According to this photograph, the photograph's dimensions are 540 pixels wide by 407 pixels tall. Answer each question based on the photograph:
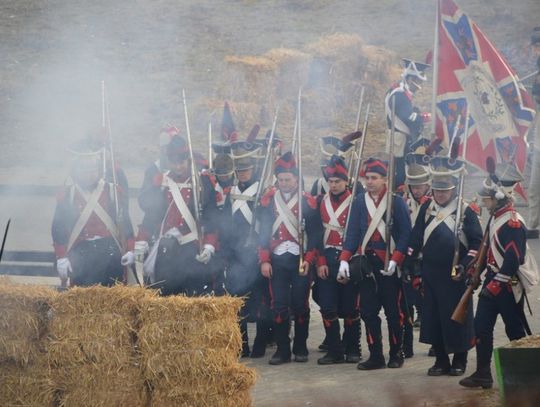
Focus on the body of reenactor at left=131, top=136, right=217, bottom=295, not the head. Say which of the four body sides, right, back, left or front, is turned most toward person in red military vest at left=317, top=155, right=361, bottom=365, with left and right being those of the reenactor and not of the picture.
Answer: left

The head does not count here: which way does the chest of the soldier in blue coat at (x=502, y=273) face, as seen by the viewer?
to the viewer's left

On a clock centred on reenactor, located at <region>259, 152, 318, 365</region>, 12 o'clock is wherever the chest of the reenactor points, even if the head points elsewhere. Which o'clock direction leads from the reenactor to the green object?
The green object is roughly at 11 o'clock from the reenactor.

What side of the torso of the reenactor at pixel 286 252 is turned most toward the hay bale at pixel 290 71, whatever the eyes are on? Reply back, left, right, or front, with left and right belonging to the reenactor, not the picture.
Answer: back

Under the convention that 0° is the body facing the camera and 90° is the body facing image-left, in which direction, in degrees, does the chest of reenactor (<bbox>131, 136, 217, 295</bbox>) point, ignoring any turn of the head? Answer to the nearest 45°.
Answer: approximately 0°

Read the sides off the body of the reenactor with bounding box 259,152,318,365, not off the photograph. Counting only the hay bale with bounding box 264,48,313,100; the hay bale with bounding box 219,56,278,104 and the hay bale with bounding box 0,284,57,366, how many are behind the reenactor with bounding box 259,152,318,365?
2

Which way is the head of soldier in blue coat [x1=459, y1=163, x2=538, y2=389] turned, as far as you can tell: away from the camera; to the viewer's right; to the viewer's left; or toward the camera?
to the viewer's left

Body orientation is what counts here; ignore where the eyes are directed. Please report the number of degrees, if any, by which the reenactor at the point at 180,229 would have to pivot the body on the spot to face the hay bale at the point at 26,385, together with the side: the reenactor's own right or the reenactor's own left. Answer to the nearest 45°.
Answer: approximately 45° to the reenactor's own right

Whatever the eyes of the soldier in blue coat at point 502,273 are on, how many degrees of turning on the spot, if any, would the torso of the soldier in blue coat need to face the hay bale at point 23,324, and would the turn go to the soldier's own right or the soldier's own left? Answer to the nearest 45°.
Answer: approximately 45° to the soldier's own left

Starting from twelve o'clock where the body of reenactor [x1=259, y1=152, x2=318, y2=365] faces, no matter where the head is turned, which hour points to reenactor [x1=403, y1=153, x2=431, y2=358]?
reenactor [x1=403, y1=153, x2=431, y2=358] is roughly at 9 o'clock from reenactor [x1=259, y1=152, x2=318, y2=365].

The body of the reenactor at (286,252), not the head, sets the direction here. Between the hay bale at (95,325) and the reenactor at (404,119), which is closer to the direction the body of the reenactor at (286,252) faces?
the hay bale

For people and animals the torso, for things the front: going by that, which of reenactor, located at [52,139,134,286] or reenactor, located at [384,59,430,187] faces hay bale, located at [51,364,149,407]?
reenactor, located at [52,139,134,286]

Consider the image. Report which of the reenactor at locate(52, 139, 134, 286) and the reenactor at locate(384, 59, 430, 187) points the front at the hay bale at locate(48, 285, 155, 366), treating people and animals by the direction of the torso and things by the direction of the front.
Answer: the reenactor at locate(52, 139, 134, 286)
